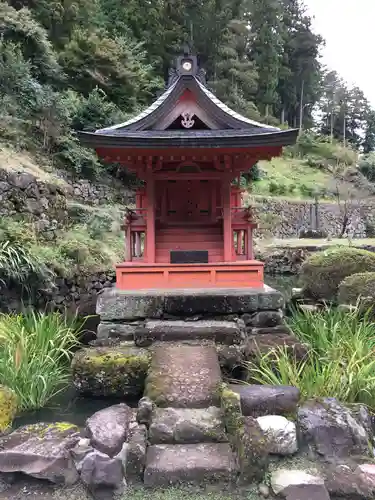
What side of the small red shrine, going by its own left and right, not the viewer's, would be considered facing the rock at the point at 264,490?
front

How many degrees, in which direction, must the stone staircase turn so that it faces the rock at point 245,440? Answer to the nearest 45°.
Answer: approximately 45° to its left

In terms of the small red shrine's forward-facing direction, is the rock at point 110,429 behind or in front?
in front

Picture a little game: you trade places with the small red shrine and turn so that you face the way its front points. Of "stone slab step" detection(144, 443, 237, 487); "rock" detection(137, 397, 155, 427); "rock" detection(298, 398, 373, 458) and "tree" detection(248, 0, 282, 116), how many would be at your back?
1

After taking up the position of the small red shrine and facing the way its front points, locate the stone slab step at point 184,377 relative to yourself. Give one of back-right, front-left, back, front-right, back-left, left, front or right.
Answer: front

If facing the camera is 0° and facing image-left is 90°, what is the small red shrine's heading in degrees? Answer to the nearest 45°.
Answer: approximately 0°

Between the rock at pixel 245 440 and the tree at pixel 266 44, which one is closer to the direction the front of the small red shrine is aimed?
the rock

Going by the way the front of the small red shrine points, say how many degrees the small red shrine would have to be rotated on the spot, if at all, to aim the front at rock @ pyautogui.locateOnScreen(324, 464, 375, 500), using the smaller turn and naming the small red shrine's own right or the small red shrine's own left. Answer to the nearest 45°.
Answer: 0° — it already faces it

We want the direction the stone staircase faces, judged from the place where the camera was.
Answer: facing the viewer

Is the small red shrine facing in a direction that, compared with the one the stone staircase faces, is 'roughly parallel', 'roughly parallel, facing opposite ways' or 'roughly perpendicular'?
roughly parallel

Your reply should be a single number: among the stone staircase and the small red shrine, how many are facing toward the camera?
2

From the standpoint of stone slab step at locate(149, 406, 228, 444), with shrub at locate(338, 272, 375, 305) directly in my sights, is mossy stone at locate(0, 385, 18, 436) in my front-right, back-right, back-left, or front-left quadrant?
back-left

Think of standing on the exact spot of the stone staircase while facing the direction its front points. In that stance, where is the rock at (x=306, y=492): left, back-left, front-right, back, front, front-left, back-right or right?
front-left
